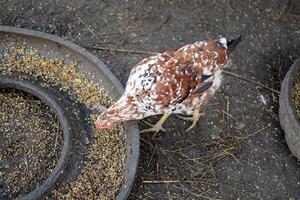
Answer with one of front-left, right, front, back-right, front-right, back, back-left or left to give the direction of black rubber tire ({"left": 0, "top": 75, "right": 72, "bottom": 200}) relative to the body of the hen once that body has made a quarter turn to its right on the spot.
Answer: left

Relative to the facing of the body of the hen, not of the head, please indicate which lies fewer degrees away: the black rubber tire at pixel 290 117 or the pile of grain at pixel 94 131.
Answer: the pile of grain

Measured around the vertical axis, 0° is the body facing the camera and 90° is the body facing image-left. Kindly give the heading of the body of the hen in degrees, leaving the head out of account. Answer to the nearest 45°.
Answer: approximately 90°

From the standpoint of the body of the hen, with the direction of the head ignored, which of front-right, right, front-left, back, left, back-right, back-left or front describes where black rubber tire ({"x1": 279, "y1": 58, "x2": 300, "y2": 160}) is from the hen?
back

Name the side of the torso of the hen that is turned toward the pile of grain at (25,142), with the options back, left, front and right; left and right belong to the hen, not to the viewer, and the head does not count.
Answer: front
